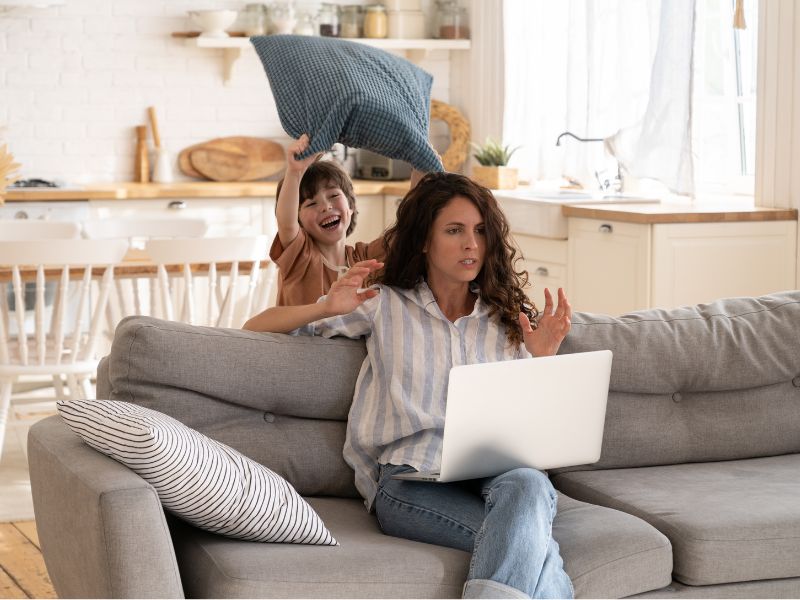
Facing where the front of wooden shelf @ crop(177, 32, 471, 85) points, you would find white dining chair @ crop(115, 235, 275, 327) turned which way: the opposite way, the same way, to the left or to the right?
the opposite way

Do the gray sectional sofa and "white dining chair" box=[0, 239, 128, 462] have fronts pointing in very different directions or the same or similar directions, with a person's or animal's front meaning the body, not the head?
very different directions

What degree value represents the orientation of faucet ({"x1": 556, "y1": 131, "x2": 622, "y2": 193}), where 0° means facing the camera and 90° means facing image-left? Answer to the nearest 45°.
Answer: approximately 90°

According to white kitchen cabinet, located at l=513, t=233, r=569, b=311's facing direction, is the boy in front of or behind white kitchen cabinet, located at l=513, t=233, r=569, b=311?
in front

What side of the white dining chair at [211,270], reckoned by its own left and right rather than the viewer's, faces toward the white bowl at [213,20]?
front

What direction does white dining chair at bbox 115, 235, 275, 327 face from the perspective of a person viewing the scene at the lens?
facing away from the viewer

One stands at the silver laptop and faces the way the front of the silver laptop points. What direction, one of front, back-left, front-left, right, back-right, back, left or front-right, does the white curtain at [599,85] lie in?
front-right

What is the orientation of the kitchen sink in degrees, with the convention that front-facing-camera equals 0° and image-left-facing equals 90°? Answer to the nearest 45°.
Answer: approximately 45°

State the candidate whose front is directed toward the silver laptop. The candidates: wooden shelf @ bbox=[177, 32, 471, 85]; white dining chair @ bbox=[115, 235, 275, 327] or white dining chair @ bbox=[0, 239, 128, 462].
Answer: the wooden shelf

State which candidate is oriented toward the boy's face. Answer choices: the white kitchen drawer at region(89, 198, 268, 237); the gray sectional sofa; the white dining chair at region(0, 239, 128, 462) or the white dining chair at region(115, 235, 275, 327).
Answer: the white kitchen drawer

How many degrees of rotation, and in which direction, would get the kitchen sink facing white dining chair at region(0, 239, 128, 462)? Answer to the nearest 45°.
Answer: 0° — it already faces it

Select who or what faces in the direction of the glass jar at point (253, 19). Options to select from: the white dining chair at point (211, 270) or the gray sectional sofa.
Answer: the white dining chair

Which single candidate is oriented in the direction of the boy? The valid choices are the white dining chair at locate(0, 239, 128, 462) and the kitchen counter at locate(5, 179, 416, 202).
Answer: the kitchen counter

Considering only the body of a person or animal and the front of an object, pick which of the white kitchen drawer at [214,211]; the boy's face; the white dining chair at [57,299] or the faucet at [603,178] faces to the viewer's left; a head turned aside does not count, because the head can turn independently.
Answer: the faucet

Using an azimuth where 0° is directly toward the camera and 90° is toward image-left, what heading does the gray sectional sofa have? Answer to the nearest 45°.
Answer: approximately 0°
